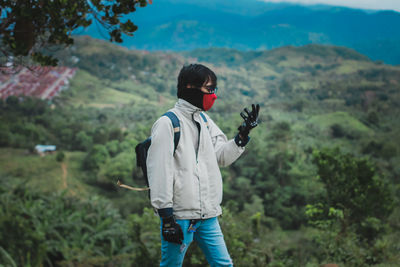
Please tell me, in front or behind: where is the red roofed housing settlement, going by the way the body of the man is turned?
behind

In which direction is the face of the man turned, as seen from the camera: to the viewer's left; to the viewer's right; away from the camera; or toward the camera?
to the viewer's right

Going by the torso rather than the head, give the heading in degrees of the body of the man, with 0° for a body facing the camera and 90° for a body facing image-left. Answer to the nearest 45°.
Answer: approximately 315°
